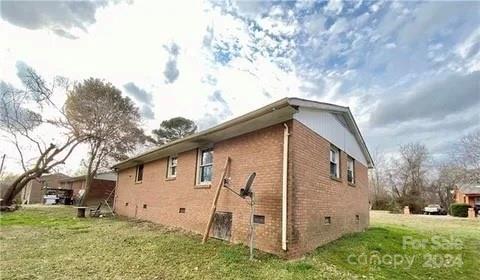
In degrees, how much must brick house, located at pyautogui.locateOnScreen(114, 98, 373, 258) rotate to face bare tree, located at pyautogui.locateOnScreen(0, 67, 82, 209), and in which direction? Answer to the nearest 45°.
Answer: approximately 90° to its left

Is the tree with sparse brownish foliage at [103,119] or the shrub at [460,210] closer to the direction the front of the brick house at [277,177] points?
the shrub

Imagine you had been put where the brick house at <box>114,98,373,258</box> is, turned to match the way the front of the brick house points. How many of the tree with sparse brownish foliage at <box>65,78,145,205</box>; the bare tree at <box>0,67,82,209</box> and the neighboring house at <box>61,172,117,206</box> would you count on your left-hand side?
3

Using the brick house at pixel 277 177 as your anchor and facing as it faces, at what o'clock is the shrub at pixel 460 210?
The shrub is roughly at 12 o'clock from the brick house.

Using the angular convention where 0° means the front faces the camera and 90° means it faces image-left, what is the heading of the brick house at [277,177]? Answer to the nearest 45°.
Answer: approximately 225°

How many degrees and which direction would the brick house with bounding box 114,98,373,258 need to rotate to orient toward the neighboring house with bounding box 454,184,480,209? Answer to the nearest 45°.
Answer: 0° — it already faces it

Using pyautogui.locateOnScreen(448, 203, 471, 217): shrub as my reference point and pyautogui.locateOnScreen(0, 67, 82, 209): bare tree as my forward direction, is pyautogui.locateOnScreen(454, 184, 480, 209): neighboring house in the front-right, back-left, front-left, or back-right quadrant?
back-right

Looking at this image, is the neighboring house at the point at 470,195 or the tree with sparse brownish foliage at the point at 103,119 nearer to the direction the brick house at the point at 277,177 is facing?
the neighboring house
